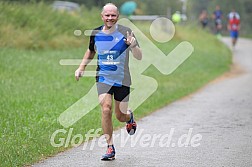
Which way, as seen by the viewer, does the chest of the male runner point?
toward the camera

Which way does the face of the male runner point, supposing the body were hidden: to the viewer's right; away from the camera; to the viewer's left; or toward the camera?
toward the camera
